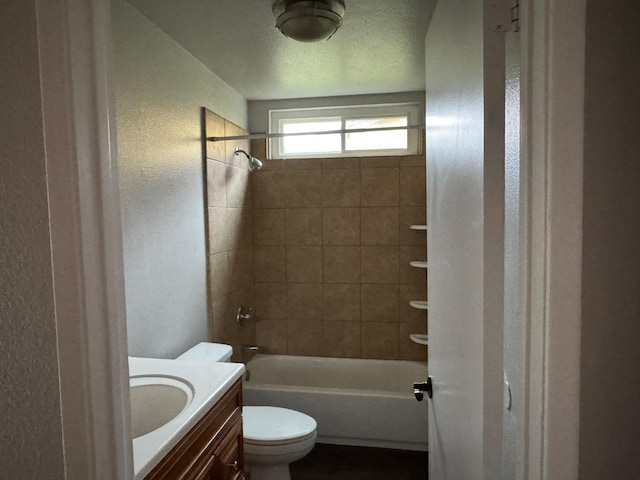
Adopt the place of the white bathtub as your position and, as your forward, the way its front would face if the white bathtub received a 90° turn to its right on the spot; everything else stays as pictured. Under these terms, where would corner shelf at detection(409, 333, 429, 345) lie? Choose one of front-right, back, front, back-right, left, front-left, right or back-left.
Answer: back-right

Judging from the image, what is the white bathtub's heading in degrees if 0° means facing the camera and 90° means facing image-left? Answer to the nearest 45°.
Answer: approximately 0°
